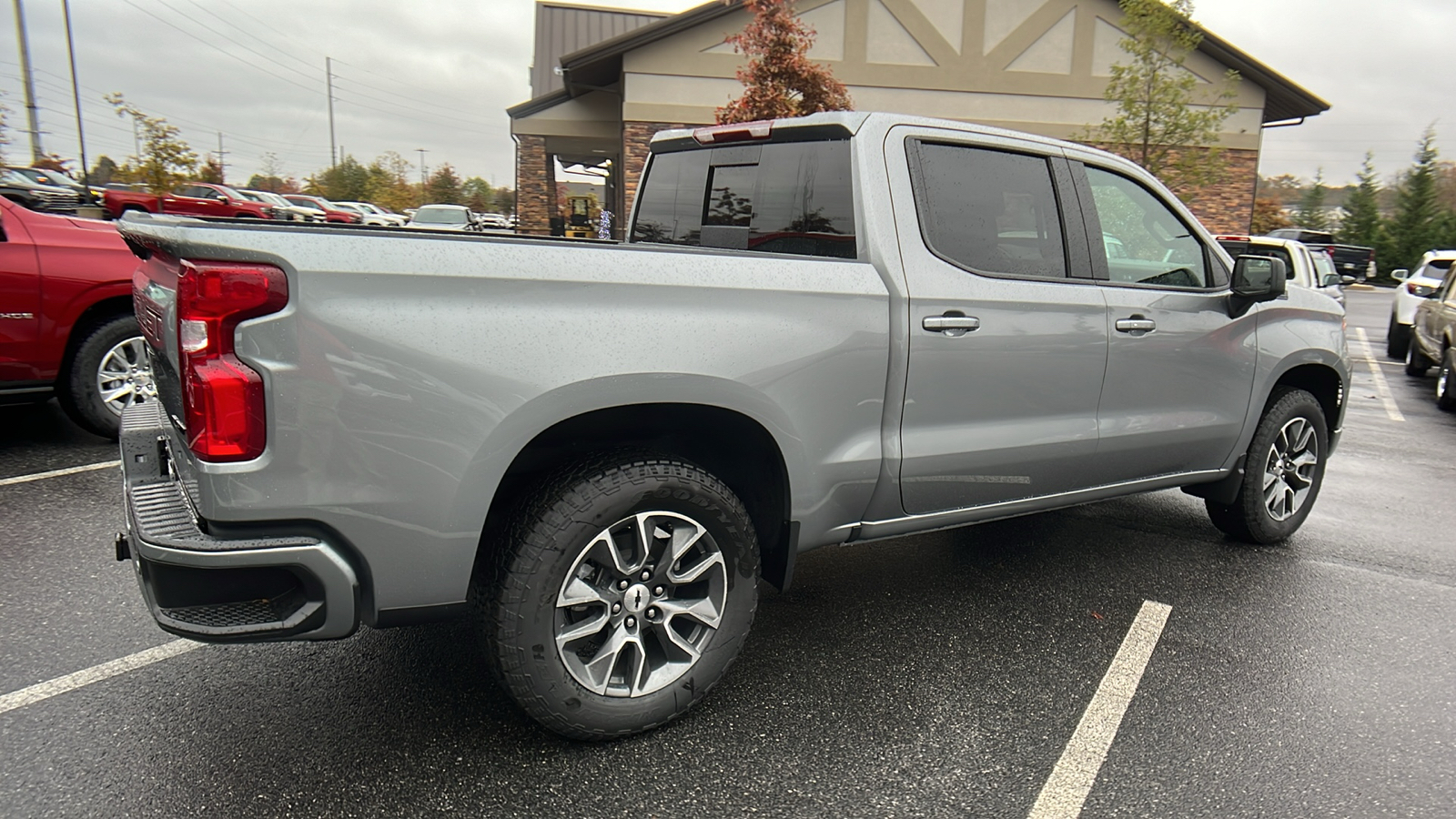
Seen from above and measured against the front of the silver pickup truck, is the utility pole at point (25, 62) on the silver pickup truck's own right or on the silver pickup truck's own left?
on the silver pickup truck's own left

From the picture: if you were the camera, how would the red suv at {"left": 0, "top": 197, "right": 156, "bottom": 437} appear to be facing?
facing to the right of the viewer

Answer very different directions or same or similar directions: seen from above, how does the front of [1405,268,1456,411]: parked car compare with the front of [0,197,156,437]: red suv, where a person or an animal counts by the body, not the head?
very different directions

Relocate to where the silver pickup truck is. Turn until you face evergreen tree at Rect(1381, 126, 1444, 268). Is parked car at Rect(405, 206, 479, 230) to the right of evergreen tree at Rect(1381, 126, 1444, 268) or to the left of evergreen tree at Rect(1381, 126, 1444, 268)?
left

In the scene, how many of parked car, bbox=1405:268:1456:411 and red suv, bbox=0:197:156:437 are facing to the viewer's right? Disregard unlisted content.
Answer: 1

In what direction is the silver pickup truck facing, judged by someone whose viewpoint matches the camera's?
facing away from the viewer and to the right of the viewer

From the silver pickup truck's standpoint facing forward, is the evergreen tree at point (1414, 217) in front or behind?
in front

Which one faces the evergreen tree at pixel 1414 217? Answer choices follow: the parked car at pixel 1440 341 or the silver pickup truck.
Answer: the silver pickup truck

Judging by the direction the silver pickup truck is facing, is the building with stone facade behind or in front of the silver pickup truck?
in front

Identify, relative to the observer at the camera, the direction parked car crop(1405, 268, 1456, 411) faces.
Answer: facing the viewer and to the left of the viewer
